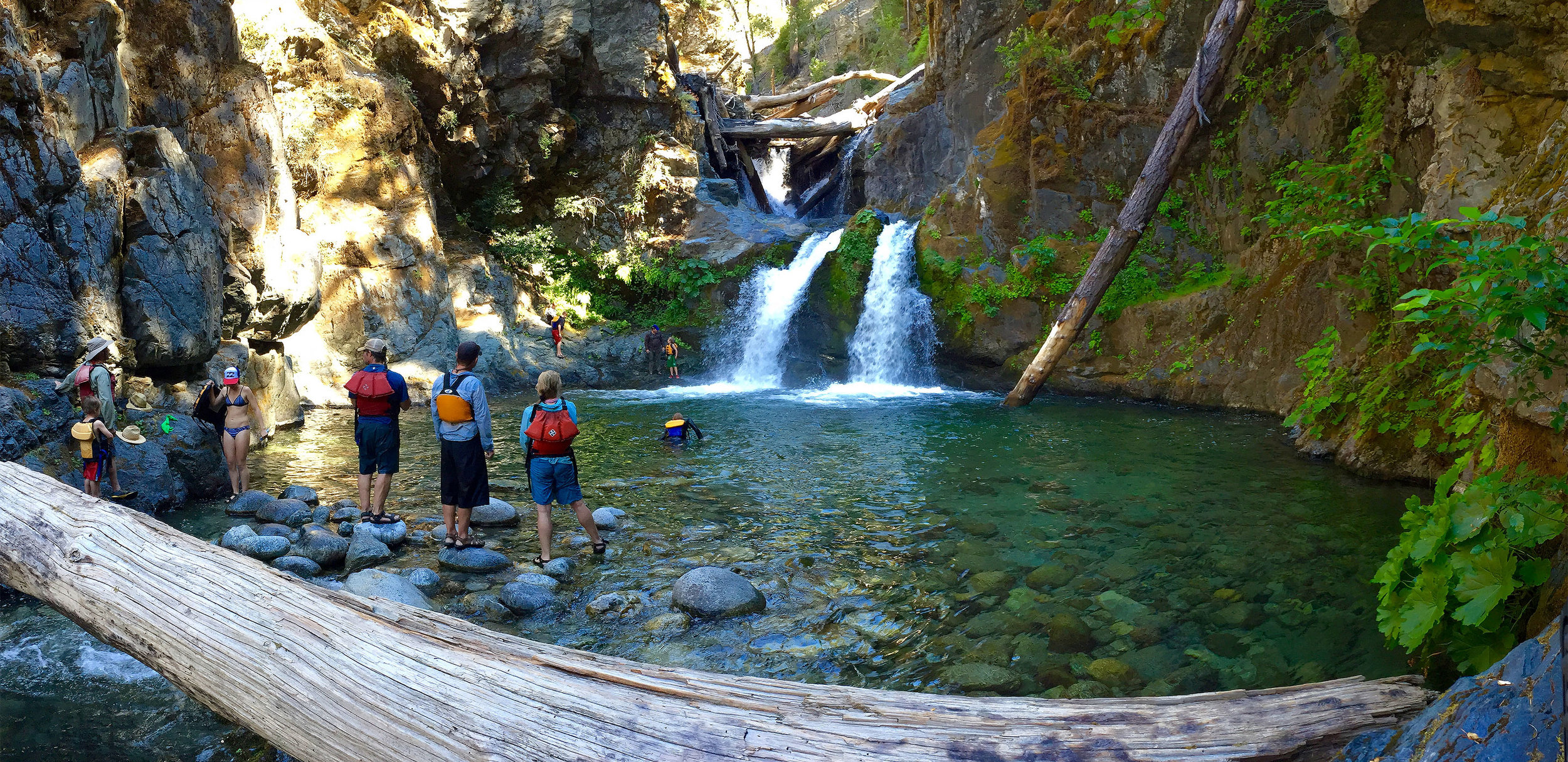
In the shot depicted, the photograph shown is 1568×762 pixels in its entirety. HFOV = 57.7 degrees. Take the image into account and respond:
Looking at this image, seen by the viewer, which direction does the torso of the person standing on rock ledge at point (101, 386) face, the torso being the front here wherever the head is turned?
to the viewer's right

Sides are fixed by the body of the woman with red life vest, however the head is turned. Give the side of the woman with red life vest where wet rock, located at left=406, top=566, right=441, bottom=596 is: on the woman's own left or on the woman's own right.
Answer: on the woman's own left

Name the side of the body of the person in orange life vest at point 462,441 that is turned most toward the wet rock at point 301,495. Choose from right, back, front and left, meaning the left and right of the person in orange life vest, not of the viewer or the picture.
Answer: left

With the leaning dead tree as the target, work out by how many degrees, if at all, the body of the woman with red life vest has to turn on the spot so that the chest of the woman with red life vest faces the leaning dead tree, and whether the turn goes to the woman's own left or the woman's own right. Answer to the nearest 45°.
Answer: approximately 45° to the woman's own right

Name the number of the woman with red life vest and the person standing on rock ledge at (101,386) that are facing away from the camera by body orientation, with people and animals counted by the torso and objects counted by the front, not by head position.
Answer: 1

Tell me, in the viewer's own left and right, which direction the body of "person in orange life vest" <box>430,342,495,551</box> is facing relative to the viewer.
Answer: facing away from the viewer and to the right of the viewer

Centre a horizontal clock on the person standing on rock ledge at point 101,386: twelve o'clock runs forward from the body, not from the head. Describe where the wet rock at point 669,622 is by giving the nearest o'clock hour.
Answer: The wet rock is roughly at 2 o'clock from the person standing on rock ledge.

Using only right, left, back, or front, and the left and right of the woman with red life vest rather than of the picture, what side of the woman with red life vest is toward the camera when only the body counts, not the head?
back
